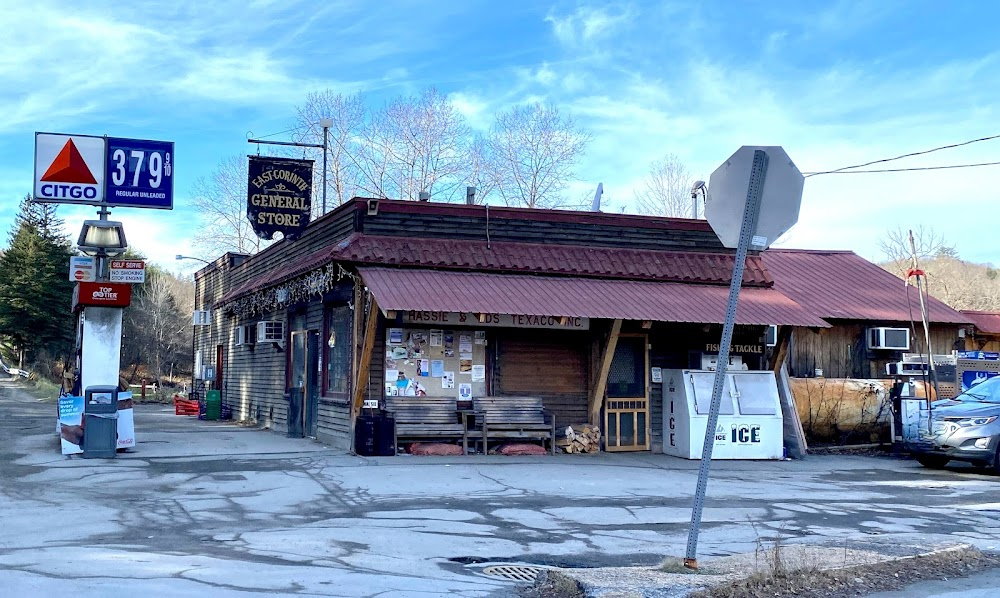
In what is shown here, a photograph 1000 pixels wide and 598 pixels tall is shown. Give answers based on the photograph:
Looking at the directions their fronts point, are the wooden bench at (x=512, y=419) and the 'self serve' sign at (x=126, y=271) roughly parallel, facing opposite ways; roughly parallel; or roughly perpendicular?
roughly parallel

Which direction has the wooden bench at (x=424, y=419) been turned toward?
toward the camera

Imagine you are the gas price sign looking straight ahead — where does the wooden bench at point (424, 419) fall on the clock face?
The wooden bench is roughly at 10 o'clock from the gas price sign.

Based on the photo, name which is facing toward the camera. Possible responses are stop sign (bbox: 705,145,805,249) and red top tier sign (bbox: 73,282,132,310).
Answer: the red top tier sign

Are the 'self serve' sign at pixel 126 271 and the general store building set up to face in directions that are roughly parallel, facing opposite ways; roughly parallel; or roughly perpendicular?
roughly parallel

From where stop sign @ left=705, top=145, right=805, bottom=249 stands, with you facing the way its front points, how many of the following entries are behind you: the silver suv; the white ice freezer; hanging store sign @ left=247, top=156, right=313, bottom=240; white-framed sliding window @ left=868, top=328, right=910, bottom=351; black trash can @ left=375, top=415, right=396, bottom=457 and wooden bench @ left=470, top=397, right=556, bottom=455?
0

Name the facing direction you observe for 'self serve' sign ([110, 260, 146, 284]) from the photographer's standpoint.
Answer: facing the viewer

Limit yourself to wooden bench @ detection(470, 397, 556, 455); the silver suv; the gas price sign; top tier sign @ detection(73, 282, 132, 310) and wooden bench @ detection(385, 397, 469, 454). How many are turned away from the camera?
0

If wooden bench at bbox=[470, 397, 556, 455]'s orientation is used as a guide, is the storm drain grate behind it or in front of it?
in front

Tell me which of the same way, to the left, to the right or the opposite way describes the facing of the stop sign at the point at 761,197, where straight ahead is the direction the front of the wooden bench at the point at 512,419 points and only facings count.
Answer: the opposite way

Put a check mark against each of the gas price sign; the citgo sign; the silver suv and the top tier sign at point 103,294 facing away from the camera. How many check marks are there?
0

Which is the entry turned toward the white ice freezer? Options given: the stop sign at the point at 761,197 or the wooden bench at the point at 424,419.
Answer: the stop sign

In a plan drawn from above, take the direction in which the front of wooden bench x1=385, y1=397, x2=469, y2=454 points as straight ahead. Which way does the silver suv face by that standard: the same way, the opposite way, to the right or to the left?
to the right

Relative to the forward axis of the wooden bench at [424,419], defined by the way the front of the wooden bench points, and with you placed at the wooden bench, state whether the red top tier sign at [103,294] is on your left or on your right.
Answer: on your right

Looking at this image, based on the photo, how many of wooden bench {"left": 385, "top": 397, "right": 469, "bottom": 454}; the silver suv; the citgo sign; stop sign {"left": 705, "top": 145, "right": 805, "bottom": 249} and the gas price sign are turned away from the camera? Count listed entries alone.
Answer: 1

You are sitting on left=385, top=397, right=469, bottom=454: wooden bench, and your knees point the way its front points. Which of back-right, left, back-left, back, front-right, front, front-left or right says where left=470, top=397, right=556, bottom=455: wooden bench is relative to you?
left

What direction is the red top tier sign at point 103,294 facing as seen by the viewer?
toward the camera

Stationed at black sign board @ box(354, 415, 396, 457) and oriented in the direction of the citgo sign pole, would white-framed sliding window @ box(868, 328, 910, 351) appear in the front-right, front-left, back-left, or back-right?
back-right

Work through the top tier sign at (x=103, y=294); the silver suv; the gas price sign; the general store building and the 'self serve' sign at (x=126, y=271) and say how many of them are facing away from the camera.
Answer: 0
